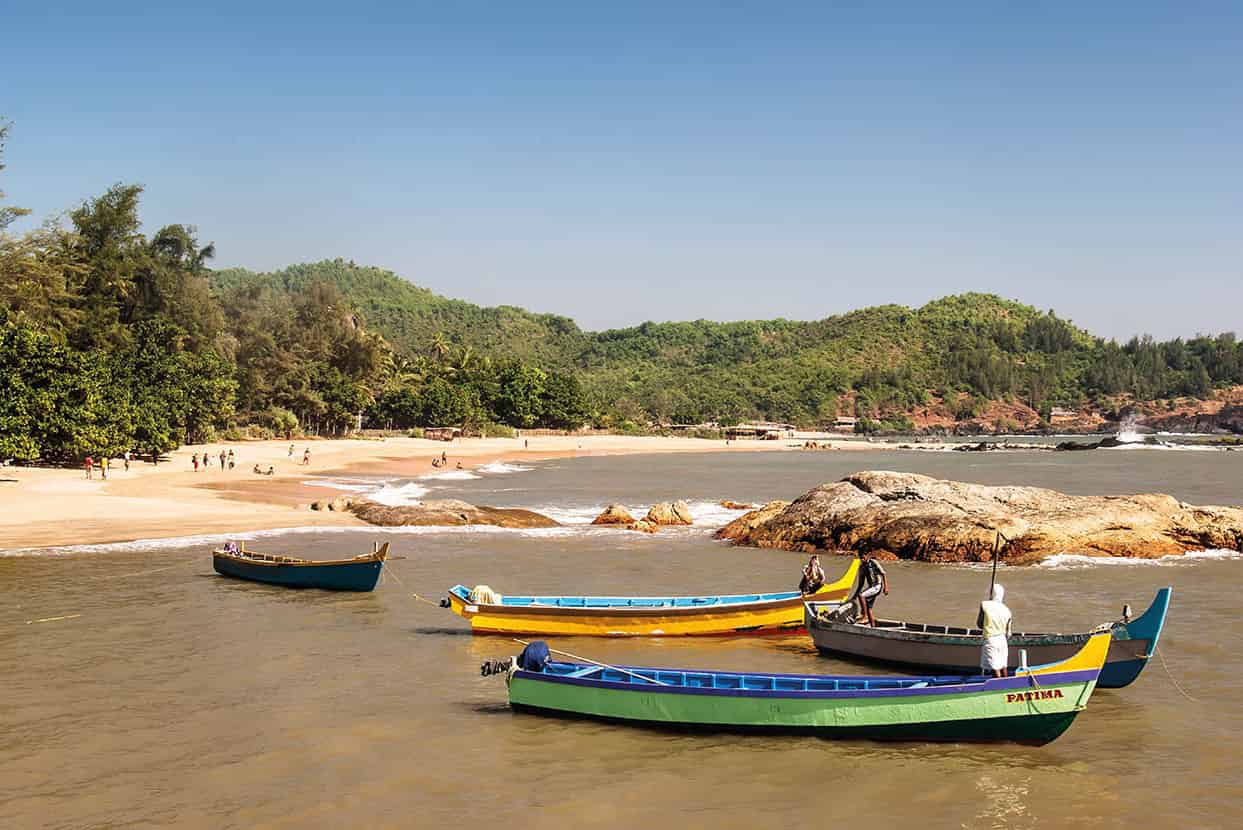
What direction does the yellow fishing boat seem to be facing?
to the viewer's right

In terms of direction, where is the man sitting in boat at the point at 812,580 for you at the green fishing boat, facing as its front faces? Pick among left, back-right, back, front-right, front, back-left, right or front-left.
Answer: left

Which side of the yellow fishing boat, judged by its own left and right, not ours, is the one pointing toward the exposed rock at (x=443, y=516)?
left

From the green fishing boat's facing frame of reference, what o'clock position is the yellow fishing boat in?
The yellow fishing boat is roughly at 8 o'clock from the green fishing boat.

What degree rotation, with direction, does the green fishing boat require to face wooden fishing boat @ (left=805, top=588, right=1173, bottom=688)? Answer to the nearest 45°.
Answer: approximately 45° to its left

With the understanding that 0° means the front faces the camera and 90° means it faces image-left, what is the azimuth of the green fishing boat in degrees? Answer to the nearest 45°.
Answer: approximately 270°

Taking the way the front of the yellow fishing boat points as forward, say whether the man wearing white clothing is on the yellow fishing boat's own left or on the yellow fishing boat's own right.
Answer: on the yellow fishing boat's own right

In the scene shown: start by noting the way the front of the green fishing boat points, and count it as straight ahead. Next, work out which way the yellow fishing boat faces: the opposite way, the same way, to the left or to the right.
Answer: the same way

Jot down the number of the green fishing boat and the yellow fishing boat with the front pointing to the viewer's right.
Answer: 2

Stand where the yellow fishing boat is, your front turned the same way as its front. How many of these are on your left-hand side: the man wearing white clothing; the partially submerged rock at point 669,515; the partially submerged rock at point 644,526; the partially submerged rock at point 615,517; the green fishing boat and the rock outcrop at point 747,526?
4

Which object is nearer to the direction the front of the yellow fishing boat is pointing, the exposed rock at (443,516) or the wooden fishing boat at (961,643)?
the wooden fishing boat

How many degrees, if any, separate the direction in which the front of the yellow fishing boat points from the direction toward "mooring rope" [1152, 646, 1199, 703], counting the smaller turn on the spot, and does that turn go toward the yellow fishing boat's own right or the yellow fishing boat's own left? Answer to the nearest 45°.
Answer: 0° — it already faces it

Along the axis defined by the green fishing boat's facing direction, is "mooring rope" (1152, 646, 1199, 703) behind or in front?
in front

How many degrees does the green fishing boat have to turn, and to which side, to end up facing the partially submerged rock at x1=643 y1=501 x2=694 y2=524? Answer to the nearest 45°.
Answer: approximately 90° to its left
